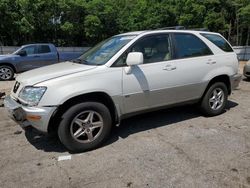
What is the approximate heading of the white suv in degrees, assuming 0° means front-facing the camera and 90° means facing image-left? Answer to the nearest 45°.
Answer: approximately 45°
